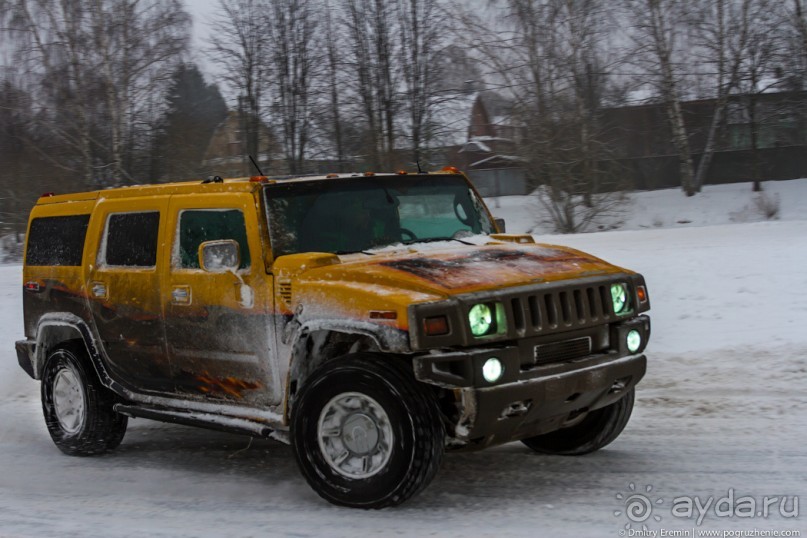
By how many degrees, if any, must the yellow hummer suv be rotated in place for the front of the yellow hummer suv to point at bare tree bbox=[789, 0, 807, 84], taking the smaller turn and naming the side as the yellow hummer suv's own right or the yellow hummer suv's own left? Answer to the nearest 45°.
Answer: approximately 90° to the yellow hummer suv's own left

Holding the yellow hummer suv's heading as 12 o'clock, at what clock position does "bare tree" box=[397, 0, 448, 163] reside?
The bare tree is roughly at 8 o'clock from the yellow hummer suv.

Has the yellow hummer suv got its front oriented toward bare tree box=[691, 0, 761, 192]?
no

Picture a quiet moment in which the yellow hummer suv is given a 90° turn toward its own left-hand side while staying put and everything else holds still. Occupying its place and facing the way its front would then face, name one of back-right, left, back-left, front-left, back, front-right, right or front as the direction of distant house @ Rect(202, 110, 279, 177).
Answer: front-left

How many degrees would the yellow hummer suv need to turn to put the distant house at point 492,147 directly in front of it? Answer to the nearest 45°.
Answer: approximately 135° to its left

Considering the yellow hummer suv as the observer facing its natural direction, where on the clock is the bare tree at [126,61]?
The bare tree is roughly at 7 o'clock from the yellow hummer suv.

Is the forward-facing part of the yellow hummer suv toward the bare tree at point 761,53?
no

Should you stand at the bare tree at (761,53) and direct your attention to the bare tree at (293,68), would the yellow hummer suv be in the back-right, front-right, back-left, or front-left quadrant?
front-left

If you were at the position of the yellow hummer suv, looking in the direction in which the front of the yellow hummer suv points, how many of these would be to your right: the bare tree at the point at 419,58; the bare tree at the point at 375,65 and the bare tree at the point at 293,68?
0

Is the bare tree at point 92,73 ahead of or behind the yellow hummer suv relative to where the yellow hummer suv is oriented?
behind

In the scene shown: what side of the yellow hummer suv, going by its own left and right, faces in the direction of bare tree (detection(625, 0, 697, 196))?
left

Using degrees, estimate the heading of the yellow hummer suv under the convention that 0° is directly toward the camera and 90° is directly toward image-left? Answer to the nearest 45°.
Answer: approximately 315°

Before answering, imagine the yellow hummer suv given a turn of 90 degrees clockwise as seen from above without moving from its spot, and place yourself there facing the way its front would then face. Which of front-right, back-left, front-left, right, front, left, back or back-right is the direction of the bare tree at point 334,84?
back-right
